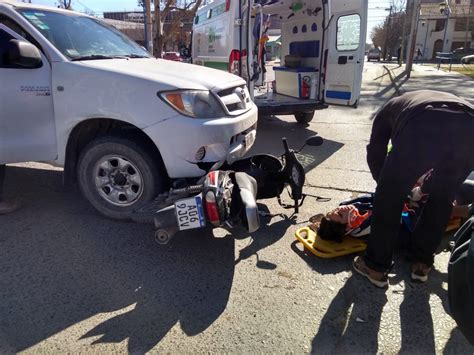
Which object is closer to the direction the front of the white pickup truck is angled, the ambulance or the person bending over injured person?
the person bending over injured person

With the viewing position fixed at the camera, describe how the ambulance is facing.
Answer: facing away from the viewer and to the left of the viewer

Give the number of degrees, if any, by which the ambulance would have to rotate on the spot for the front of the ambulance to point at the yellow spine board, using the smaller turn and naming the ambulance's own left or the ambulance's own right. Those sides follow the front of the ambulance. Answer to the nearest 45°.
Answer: approximately 135° to the ambulance's own left

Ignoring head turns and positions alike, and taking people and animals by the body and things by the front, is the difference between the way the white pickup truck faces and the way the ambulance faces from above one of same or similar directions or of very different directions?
very different directions

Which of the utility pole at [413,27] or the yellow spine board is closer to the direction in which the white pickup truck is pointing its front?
the yellow spine board

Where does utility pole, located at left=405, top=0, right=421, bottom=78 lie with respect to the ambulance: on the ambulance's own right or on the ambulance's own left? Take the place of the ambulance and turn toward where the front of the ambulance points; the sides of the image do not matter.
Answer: on the ambulance's own right

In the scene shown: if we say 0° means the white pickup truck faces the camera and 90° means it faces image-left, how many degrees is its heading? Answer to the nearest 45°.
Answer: approximately 315°

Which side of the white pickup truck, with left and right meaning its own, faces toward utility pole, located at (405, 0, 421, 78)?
left

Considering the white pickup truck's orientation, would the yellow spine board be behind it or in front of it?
in front

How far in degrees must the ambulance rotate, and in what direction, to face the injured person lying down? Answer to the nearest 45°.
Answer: approximately 135° to its left

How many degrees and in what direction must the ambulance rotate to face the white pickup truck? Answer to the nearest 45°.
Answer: approximately 135° to its left

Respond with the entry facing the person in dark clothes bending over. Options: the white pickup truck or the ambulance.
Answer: the white pickup truck
